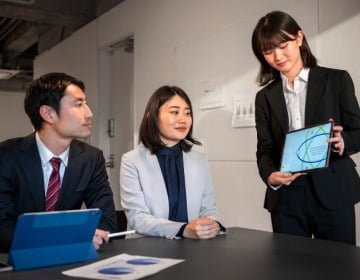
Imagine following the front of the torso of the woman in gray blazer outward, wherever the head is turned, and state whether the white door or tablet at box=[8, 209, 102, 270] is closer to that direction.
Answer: the tablet

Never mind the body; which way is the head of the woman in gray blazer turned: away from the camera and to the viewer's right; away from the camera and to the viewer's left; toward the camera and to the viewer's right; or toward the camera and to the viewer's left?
toward the camera and to the viewer's right

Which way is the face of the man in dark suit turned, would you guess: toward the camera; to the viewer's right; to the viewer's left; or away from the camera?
to the viewer's right

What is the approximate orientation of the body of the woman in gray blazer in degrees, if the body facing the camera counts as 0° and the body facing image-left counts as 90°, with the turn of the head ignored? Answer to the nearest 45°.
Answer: approximately 315°
